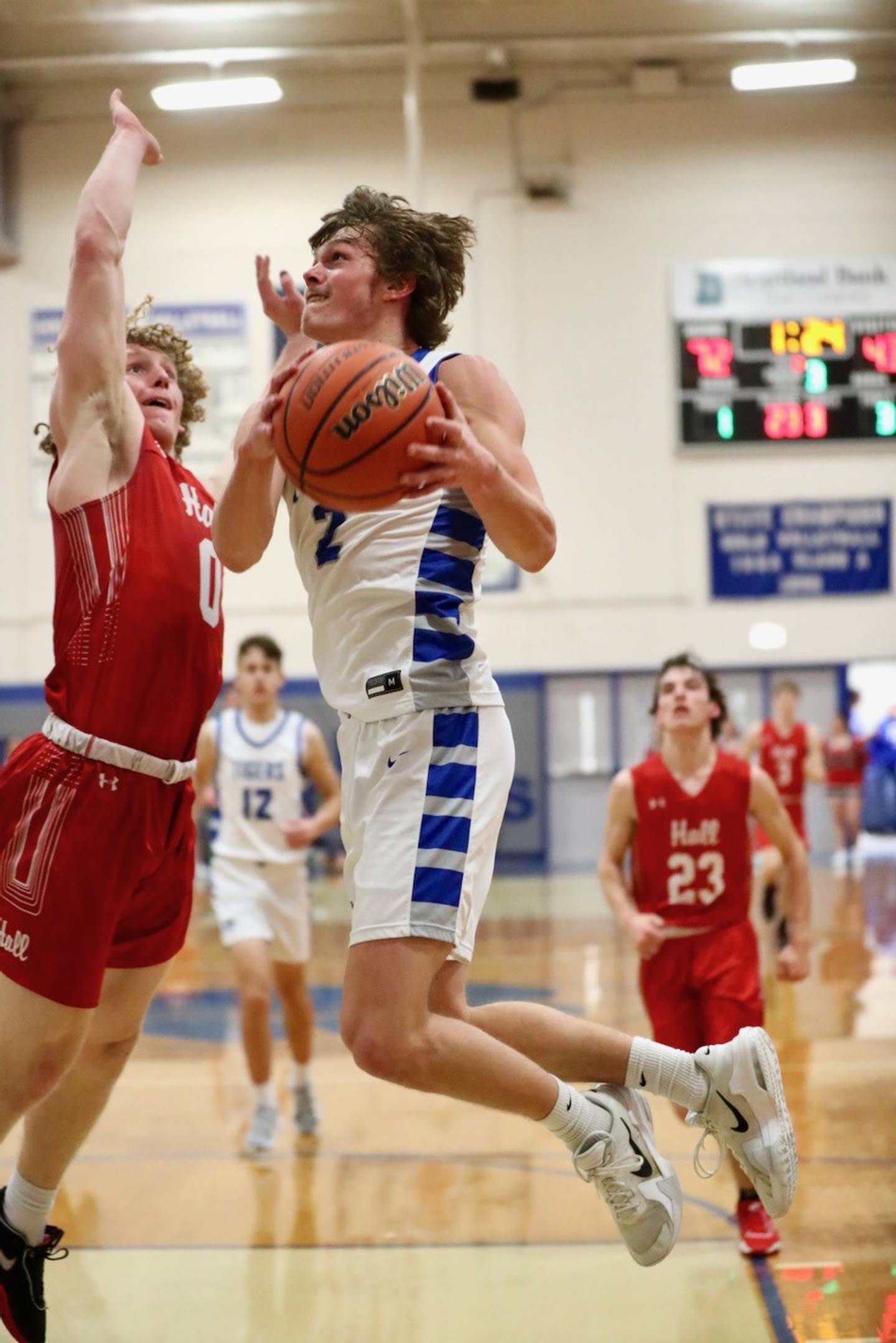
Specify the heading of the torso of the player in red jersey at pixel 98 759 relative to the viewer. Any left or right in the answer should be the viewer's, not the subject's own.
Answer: facing the viewer and to the right of the viewer

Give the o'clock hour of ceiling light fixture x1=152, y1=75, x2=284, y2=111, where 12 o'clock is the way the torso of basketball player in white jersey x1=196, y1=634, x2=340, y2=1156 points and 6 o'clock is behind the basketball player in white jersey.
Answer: The ceiling light fixture is roughly at 6 o'clock from the basketball player in white jersey.

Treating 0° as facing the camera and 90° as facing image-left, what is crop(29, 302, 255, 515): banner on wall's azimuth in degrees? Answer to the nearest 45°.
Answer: approximately 0°
